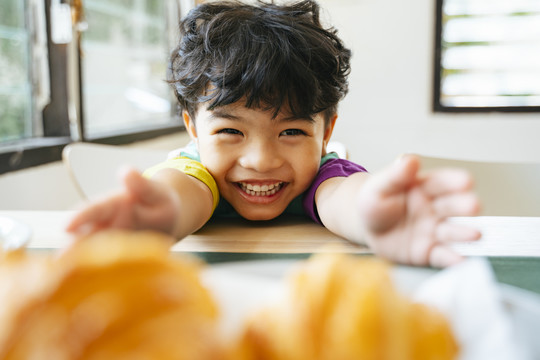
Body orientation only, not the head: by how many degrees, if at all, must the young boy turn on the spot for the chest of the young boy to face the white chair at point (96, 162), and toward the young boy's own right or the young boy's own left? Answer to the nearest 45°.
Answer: approximately 135° to the young boy's own right

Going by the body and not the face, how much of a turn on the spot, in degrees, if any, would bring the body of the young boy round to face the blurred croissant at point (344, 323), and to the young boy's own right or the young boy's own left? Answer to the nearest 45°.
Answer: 0° — they already face it

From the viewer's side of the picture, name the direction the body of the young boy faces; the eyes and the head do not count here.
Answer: toward the camera

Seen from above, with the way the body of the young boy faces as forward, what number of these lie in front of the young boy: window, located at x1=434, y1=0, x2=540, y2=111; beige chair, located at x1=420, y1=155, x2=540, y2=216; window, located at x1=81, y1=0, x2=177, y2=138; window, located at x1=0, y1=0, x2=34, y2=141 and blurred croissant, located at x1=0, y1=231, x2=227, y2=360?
1

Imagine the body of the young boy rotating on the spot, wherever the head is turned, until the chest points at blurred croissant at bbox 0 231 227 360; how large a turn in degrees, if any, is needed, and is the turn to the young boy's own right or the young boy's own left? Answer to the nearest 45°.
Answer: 0° — they already face it

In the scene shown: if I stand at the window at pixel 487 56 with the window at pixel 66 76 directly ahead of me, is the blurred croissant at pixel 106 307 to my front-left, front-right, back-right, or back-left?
front-left

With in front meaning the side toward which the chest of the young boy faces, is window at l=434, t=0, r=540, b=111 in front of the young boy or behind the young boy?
behind

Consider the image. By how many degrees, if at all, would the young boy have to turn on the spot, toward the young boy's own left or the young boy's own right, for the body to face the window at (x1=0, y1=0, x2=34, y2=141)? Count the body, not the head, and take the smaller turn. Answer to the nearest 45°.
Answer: approximately 135° to the young boy's own right

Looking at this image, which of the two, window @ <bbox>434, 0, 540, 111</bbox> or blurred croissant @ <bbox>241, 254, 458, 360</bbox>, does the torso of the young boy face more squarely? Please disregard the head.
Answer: the blurred croissant

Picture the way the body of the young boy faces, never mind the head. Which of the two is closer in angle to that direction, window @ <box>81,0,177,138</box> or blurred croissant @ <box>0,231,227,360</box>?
the blurred croissant

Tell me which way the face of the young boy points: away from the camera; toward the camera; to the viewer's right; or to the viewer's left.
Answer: toward the camera

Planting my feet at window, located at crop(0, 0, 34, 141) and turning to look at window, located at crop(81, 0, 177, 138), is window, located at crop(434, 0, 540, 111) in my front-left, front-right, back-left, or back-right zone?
front-right

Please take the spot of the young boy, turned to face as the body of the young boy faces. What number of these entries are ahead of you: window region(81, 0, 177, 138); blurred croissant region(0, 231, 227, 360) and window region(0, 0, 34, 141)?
1

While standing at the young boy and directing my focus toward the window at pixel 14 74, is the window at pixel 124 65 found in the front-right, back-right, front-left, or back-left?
front-right

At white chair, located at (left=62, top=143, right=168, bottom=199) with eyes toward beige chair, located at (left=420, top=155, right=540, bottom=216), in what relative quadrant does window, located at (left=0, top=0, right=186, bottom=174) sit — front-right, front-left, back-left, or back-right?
back-left

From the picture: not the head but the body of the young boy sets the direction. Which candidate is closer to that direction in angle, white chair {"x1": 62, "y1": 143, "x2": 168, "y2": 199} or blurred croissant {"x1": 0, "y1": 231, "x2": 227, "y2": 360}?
the blurred croissant

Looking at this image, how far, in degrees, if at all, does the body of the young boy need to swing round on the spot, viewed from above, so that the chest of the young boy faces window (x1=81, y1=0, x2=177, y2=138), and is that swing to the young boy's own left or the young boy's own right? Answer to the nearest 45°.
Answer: approximately 180°
